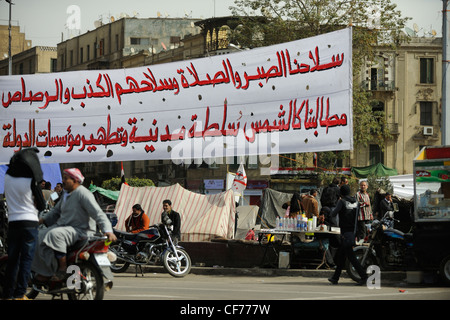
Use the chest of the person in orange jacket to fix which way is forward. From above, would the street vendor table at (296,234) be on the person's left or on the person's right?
on the person's left

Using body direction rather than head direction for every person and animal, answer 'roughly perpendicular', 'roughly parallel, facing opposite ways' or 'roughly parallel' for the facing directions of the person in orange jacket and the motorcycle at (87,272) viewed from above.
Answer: roughly perpendicular

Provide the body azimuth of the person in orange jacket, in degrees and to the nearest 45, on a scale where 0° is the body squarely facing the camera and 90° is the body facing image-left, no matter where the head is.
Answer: approximately 45°

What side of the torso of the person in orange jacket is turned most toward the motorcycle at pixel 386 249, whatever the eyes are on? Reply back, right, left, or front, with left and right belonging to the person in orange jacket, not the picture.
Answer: left
